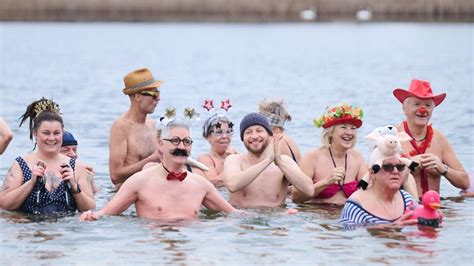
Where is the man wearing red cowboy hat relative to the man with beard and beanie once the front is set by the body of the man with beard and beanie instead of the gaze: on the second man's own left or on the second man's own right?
on the second man's own left

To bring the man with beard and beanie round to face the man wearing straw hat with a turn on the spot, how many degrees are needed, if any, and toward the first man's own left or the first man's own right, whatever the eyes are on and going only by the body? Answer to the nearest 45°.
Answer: approximately 135° to the first man's own right

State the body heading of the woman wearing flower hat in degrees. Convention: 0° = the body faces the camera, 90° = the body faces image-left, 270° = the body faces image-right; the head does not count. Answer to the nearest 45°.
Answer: approximately 315°

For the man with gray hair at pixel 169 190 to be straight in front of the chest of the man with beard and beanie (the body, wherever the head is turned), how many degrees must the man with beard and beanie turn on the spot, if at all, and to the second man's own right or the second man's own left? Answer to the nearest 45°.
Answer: approximately 45° to the second man's own right

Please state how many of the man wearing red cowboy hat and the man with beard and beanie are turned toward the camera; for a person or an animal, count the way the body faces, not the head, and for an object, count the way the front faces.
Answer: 2

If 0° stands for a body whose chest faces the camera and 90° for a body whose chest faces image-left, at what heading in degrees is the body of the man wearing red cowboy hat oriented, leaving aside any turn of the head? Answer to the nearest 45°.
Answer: approximately 0°
